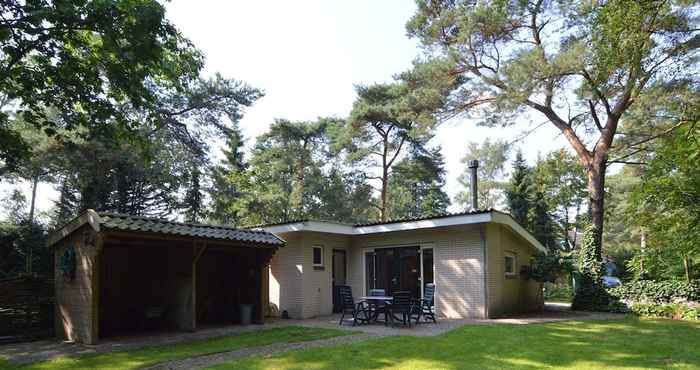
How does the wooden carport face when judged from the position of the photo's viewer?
facing the viewer and to the right of the viewer

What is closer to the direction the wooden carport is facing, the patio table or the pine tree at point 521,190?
the patio table

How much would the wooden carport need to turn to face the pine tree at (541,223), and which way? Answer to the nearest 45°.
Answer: approximately 90° to its left

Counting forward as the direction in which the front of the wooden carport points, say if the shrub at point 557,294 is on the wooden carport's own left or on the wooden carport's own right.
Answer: on the wooden carport's own left

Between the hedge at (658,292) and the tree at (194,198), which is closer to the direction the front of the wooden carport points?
the hedge

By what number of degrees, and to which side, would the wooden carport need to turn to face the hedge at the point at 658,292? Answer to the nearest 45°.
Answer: approximately 45° to its left

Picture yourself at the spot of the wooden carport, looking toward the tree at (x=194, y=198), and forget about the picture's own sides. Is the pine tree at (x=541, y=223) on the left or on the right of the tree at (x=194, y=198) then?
right

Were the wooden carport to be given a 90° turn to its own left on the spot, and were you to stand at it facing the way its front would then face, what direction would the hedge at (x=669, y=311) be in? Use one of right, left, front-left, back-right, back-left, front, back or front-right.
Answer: front-right

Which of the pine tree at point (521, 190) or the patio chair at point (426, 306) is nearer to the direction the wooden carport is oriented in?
the patio chair

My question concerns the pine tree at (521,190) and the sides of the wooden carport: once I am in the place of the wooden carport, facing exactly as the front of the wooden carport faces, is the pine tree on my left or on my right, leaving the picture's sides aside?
on my left

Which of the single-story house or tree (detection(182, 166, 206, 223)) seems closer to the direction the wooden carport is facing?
the single-story house
